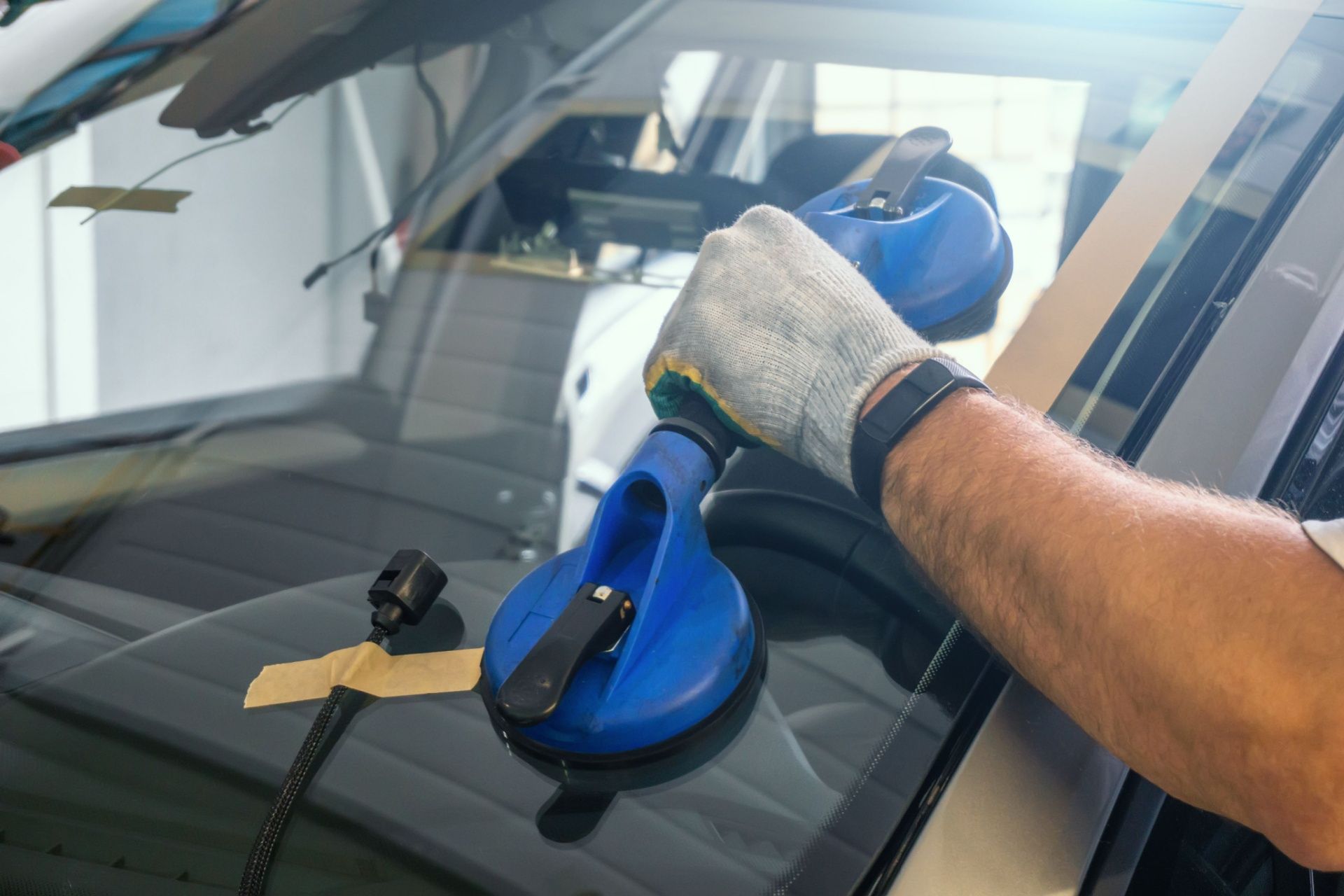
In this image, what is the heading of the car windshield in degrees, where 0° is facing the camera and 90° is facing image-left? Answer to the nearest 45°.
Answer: approximately 45°
